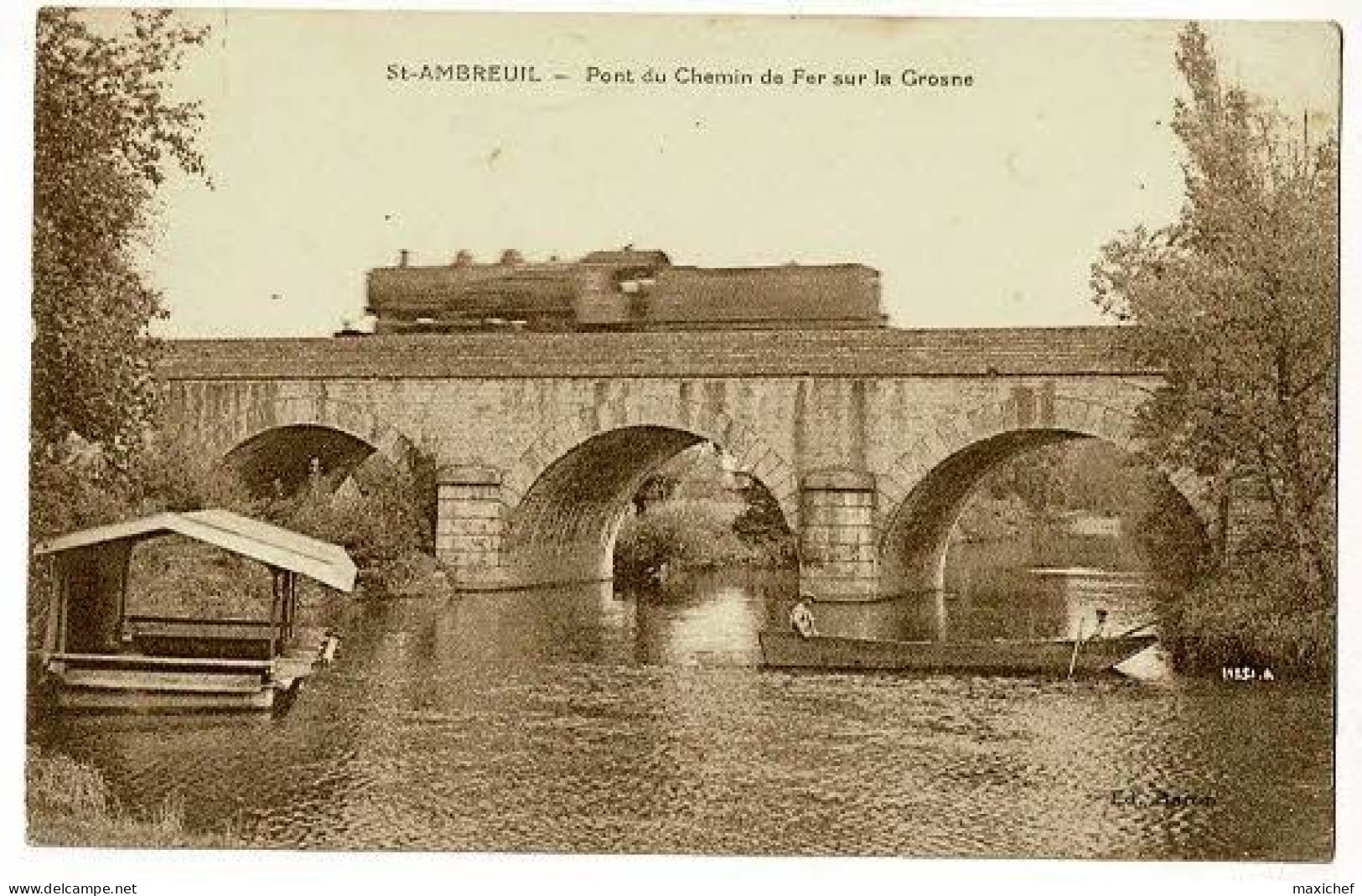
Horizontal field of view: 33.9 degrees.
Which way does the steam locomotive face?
to the viewer's left

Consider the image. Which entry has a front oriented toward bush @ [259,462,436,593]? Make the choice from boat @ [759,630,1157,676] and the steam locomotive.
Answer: the steam locomotive

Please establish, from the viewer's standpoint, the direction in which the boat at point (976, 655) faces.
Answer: facing to the right of the viewer

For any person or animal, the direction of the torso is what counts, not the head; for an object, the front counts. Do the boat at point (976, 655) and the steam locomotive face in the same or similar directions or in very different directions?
very different directions

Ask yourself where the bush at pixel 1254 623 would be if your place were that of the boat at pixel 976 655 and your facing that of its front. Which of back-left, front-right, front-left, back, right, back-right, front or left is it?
front-right
